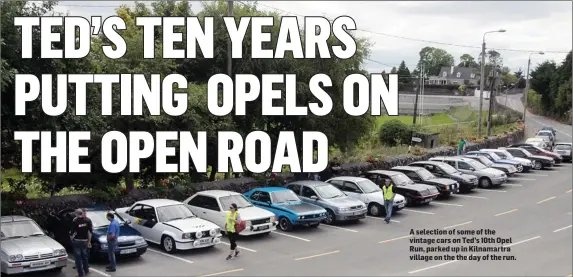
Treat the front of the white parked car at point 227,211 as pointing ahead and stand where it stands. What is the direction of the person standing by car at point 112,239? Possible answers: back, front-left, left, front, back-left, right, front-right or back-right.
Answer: right

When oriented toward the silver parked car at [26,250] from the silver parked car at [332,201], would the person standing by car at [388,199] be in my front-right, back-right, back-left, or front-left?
back-left

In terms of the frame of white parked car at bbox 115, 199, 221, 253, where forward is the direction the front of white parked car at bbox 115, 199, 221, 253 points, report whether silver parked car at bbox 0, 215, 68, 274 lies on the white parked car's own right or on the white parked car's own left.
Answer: on the white parked car's own right

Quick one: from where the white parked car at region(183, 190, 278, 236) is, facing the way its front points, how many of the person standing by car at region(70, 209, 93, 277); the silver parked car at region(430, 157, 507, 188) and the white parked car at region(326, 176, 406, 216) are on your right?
1

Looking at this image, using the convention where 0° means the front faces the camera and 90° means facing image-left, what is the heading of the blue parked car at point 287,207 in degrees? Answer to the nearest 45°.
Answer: approximately 315°

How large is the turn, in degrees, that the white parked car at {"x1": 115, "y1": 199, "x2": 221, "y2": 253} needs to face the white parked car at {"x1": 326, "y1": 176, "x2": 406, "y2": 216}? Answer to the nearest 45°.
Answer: approximately 90° to its left
